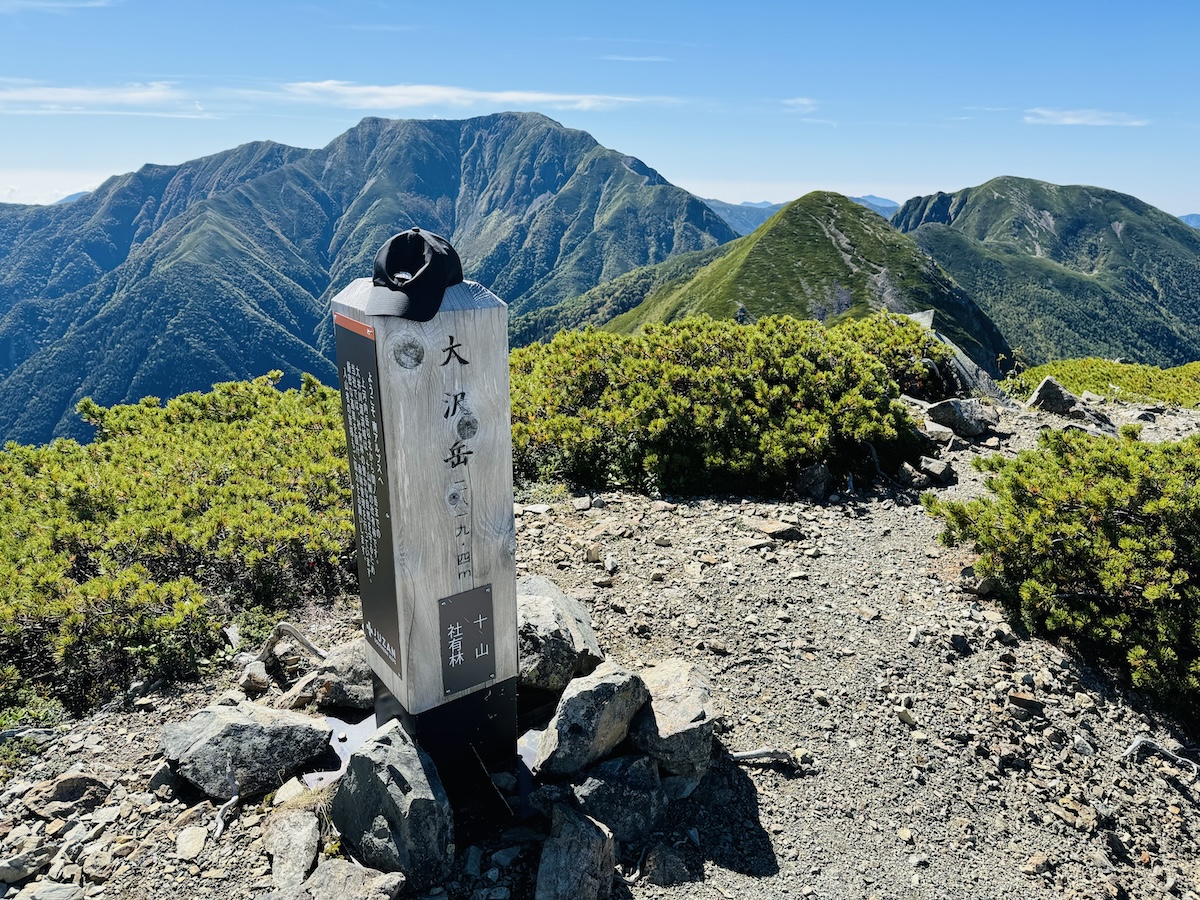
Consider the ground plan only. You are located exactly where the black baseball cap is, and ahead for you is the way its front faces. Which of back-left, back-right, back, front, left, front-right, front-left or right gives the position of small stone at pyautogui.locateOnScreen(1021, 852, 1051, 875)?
left

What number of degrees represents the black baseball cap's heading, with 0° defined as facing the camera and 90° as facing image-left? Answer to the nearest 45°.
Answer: approximately 0°

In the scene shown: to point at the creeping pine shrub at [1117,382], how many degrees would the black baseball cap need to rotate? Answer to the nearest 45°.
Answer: approximately 135° to its left

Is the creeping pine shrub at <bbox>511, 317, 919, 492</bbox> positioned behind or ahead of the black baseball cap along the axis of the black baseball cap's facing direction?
behind

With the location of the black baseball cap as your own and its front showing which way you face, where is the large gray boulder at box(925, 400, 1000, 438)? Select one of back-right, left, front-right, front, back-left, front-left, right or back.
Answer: back-left
